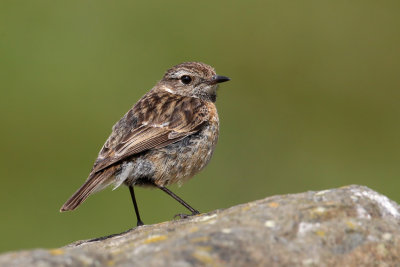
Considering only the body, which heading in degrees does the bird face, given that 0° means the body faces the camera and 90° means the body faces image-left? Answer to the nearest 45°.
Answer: approximately 270°
